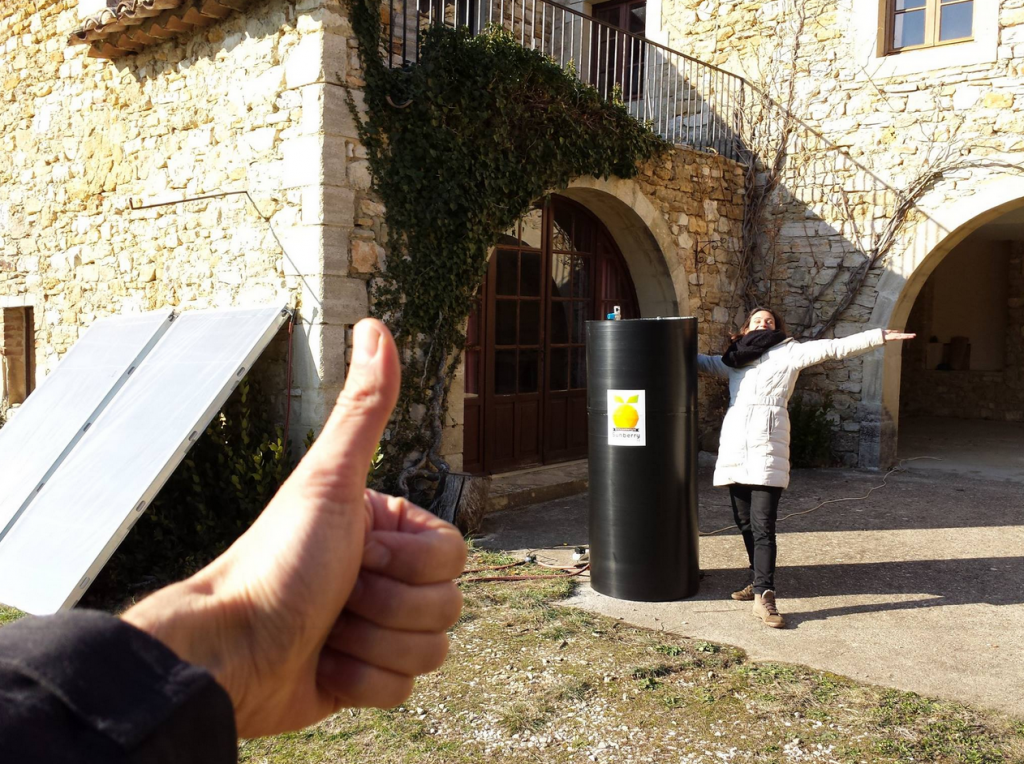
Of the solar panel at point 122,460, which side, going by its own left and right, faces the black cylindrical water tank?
left
